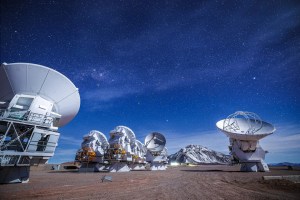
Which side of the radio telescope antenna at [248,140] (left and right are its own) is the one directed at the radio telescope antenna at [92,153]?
right

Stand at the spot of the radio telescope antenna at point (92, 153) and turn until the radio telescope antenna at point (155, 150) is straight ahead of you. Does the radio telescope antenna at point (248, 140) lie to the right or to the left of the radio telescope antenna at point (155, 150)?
right

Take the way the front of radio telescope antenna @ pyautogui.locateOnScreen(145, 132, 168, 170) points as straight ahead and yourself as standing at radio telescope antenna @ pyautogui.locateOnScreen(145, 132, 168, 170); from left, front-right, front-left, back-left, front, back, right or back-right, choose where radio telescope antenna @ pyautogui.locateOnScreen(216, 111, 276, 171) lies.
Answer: front-left

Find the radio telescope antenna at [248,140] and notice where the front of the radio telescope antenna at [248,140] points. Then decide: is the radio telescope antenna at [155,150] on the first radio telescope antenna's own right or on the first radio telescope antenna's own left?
on the first radio telescope antenna's own right

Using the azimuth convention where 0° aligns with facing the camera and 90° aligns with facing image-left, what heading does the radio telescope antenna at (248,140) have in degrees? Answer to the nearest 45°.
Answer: approximately 0°

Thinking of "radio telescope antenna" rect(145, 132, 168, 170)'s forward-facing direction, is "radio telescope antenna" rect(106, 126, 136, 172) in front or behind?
in front
